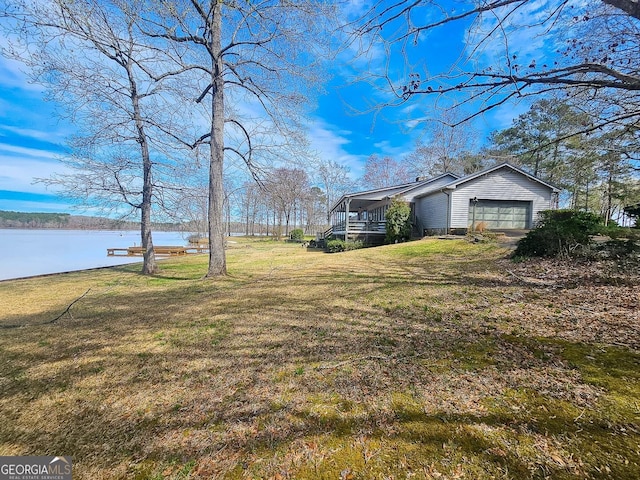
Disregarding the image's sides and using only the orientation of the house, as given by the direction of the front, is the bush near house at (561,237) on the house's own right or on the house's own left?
on the house's own left
